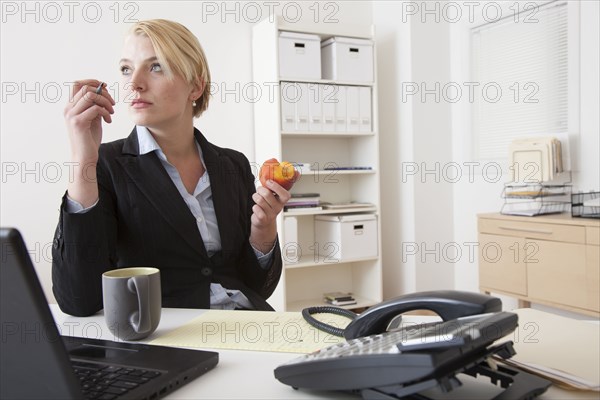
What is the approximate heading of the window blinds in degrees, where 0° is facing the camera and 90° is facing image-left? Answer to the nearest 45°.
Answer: approximately 45°

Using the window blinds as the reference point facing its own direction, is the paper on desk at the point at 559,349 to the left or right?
on its left

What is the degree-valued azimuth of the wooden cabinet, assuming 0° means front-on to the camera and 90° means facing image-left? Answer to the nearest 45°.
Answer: approximately 45°

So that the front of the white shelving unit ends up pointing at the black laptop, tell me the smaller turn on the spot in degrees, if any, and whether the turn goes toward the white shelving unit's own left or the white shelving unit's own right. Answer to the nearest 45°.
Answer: approximately 45° to the white shelving unit's own right
